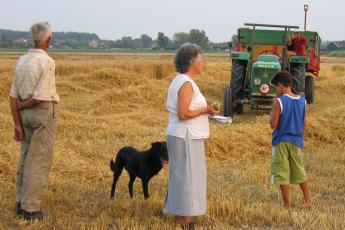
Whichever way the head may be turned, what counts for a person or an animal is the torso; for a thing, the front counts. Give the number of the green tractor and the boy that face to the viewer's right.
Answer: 0

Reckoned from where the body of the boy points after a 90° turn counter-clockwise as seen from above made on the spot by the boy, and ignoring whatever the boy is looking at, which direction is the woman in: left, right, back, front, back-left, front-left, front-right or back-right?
front

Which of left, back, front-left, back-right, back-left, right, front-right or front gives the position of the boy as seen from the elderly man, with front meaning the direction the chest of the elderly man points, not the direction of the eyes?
front-right

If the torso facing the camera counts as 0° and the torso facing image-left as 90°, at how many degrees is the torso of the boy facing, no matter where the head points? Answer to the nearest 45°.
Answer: approximately 135°

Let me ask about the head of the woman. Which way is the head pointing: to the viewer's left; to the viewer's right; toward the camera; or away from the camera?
to the viewer's right

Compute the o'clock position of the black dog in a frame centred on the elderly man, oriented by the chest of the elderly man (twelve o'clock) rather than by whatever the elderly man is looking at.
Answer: The black dog is roughly at 1 o'clock from the elderly man.

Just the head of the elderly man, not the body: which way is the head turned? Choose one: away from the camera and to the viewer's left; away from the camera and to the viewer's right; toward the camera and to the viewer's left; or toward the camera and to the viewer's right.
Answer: away from the camera and to the viewer's right

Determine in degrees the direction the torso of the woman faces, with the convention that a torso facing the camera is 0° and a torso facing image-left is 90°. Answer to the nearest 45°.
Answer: approximately 270°

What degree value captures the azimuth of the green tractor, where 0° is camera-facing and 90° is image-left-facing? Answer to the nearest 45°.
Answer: approximately 0°

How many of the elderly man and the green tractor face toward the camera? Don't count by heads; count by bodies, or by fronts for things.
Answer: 1

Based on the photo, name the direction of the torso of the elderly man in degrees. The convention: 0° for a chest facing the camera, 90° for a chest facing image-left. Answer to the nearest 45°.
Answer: approximately 225°

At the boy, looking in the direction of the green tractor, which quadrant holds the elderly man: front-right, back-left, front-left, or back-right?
back-left

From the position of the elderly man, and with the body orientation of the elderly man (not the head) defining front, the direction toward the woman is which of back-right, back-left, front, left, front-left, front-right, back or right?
right

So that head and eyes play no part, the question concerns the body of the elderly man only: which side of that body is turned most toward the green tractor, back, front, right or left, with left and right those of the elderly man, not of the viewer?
front

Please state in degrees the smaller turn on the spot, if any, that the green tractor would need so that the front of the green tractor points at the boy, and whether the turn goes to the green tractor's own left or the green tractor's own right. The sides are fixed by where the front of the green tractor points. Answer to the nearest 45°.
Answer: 0° — it already faces them

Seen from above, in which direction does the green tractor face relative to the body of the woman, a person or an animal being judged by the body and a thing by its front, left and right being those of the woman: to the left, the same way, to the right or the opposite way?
to the right

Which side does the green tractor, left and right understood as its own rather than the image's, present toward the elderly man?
front
